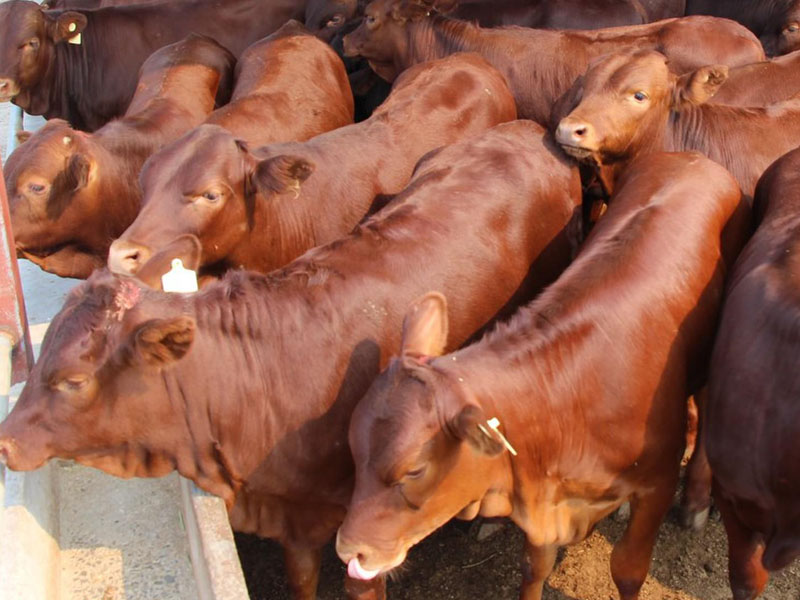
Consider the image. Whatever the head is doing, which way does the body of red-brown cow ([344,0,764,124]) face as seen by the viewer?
to the viewer's left

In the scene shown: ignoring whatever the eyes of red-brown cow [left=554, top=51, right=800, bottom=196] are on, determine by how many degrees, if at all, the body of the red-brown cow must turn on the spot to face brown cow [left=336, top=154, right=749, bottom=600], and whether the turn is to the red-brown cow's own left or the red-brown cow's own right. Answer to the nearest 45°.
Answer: approximately 90° to the red-brown cow's own left

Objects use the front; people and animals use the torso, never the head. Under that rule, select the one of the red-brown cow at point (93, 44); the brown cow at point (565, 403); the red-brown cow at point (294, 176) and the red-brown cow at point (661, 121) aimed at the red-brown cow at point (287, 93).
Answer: the red-brown cow at point (661, 121)

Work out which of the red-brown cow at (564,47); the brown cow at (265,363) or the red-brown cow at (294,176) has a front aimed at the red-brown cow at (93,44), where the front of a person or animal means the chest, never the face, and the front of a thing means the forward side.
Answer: the red-brown cow at (564,47)

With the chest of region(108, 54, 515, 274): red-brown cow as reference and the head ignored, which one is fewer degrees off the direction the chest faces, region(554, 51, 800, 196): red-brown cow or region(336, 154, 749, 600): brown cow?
the brown cow

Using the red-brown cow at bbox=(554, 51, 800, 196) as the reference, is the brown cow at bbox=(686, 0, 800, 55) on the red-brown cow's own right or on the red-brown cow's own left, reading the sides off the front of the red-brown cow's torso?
on the red-brown cow's own right

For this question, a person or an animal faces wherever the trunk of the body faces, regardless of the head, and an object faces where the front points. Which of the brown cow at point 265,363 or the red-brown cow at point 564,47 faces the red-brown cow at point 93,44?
the red-brown cow at point 564,47

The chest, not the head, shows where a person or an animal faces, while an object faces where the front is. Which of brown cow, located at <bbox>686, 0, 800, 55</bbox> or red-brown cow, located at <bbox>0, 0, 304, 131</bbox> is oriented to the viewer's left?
the red-brown cow

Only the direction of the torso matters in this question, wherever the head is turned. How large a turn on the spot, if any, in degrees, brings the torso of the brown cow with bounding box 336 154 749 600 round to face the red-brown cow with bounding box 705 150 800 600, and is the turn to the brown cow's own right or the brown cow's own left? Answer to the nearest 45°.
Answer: approximately 135° to the brown cow's own left

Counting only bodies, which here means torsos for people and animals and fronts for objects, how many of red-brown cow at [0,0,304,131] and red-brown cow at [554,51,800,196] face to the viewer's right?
0

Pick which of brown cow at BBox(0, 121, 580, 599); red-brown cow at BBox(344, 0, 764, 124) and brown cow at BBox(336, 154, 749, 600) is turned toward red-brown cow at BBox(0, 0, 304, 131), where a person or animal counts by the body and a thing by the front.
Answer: red-brown cow at BBox(344, 0, 764, 124)

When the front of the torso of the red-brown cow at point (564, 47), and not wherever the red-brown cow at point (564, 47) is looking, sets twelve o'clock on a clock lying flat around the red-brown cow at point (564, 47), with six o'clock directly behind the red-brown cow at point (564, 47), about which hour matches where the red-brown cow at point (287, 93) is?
the red-brown cow at point (287, 93) is roughly at 11 o'clock from the red-brown cow at point (564, 47).

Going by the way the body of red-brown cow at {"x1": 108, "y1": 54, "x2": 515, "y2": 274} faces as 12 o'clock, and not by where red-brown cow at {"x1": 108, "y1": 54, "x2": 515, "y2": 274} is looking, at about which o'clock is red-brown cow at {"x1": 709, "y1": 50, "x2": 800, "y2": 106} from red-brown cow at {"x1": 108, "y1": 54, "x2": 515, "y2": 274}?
red-brown cow at {"x1": 709, "y1": 50, "x2": 800, "y2": 106} is roughly at 7 o'clock from red-brown cow at {"x1": 108, "y1": 54, "x2": 515, "y2": 274}.

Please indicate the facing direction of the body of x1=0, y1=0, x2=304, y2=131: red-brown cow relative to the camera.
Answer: to the viewer's left

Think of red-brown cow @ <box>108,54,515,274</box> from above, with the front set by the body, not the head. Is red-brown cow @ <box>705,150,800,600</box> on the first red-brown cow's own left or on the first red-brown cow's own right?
on the first red-brown cow's own left

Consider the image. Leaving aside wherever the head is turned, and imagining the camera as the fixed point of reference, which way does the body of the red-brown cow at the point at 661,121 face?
to the viewer's left

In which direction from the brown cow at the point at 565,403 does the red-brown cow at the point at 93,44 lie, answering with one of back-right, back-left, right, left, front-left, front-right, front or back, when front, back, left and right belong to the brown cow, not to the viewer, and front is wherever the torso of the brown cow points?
right
